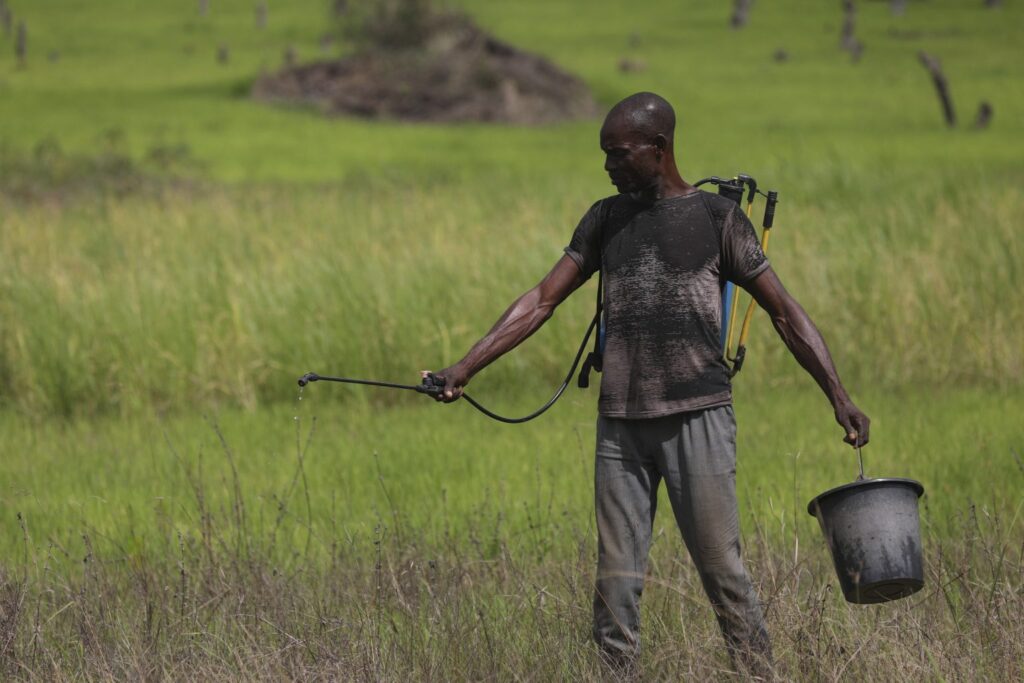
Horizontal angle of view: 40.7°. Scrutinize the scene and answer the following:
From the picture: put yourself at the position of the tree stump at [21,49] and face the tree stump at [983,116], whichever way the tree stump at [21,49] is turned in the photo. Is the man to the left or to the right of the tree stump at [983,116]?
right

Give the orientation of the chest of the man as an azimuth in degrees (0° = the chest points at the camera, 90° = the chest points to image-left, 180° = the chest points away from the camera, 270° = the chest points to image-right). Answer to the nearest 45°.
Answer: approximately 45°

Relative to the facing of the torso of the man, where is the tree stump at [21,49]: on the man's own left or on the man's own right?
on the man's own right

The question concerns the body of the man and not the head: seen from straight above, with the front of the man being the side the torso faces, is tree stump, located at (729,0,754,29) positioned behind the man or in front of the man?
behind

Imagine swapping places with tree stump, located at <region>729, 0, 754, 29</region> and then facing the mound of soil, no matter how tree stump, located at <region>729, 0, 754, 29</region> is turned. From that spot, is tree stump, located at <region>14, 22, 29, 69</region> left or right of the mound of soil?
right

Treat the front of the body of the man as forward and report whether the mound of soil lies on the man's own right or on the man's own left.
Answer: on the man's own right

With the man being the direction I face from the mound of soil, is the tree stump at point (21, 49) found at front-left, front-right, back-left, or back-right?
back-right
